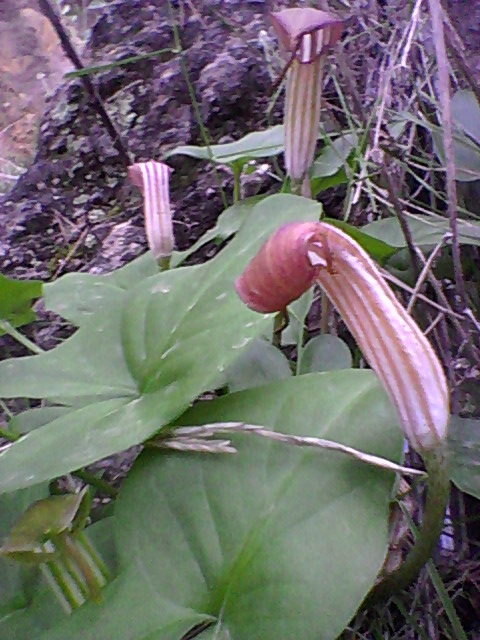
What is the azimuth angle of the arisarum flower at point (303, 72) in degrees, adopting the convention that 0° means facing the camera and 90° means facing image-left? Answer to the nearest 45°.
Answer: approximately 0°

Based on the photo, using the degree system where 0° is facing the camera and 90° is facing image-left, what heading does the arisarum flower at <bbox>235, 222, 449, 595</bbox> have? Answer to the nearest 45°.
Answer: approximately 90°

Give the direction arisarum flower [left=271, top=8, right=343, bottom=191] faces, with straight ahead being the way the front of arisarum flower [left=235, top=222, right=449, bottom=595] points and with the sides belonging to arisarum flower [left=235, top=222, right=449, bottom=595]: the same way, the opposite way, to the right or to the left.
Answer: to the left

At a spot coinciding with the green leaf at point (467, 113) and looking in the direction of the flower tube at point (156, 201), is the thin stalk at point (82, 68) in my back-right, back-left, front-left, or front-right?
front-right

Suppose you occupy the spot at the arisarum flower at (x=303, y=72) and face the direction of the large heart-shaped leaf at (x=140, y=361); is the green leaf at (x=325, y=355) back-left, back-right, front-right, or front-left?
front-left
